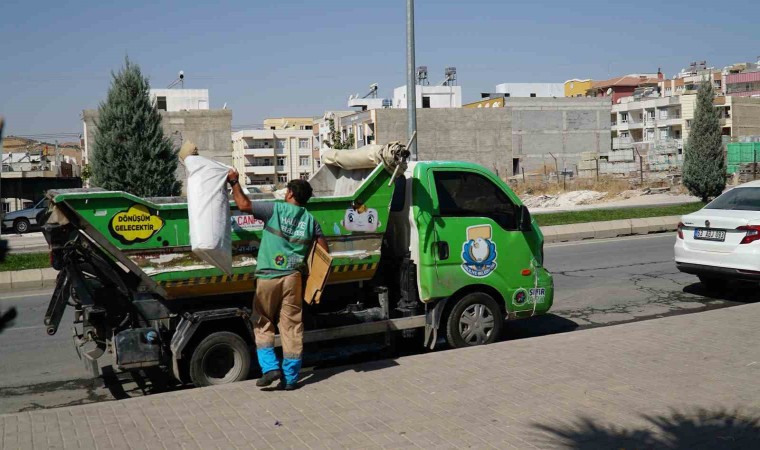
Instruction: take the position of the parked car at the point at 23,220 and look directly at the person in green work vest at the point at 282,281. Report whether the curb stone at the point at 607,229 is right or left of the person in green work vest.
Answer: left

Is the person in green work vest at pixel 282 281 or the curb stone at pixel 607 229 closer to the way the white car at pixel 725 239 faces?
the curb stone

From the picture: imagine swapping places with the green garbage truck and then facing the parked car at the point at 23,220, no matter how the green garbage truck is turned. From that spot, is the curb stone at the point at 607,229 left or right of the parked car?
right

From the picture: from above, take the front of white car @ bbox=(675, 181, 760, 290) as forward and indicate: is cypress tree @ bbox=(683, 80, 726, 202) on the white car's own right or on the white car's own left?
on the white car's own left

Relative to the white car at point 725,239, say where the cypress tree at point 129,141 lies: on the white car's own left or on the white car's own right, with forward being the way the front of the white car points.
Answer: on the white car's own left

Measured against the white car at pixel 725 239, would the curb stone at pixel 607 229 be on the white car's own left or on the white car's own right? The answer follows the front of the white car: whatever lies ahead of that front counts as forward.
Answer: on the white car's own left

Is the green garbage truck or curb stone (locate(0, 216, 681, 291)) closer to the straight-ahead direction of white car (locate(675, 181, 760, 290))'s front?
the curb stone
